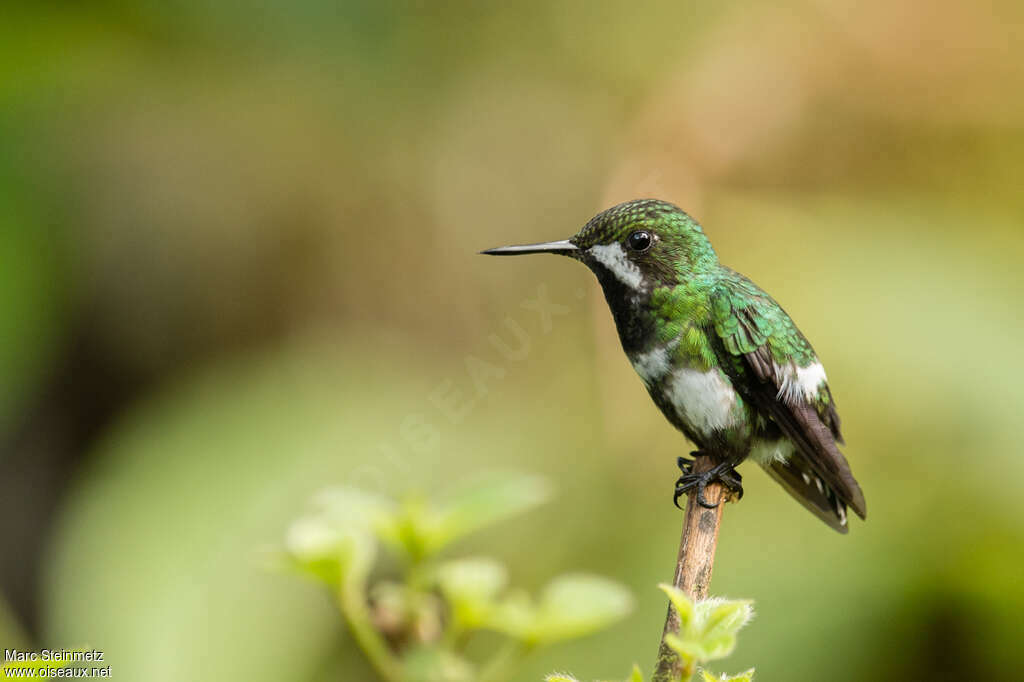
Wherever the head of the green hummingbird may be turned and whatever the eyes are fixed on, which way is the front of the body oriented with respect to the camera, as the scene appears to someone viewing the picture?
to the viewer's left

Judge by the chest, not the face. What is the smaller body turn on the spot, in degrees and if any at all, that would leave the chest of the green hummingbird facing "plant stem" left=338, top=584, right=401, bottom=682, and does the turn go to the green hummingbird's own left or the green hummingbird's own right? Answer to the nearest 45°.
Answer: approximately 90° to the green hummingbird's own left

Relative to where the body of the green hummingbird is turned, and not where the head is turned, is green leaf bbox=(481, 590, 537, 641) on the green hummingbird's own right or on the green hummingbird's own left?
on the green hummingbird's own left

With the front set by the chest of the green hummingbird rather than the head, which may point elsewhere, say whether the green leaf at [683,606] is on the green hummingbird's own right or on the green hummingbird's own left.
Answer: on the green hummingbird's own left
